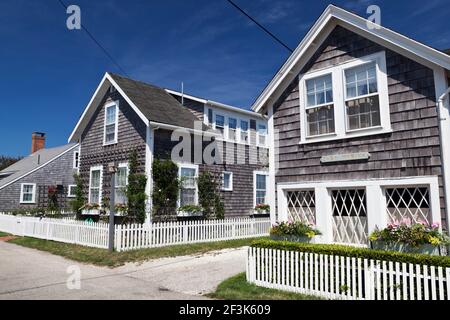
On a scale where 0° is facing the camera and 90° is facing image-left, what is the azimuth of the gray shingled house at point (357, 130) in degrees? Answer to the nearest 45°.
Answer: approximately 45°

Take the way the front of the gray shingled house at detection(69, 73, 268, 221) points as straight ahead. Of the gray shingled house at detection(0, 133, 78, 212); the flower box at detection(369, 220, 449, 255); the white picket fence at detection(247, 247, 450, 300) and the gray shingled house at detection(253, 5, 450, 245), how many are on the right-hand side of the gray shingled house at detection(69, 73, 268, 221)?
1

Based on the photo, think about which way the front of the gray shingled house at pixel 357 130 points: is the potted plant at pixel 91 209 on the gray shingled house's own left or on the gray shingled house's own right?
on the gray shingled house's own right

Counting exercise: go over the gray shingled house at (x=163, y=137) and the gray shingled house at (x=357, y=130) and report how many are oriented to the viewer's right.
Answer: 0

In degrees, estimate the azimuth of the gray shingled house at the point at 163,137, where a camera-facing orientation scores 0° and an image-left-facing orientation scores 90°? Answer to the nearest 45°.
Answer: approximately 45°

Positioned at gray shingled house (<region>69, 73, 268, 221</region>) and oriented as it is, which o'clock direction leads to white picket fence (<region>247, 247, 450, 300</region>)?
The white picket fence is roughly at 10 o'clock from the gray shingled house.

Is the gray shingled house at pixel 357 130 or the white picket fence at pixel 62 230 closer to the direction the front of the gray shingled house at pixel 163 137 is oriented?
the white picket fence

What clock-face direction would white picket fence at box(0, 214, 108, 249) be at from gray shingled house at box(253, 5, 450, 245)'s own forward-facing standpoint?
The white picket fence is roughly at 2 o'clock from the gray shingled house.

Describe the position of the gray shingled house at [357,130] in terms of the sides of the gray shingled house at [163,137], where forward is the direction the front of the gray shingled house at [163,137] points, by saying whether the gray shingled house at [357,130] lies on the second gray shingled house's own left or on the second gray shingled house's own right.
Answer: on the second gray shingled house's own left

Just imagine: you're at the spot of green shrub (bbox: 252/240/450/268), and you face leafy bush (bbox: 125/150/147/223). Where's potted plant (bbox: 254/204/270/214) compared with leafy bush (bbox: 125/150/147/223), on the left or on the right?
right

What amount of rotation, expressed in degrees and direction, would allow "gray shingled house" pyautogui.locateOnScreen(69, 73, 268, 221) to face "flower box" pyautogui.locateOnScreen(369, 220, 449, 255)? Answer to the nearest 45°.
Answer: approximately 45° to its left

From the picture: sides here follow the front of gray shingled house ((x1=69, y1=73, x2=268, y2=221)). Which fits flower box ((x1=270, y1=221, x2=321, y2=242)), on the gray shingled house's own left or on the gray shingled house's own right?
on the gray shingled house's own left
